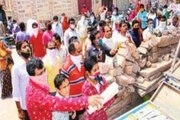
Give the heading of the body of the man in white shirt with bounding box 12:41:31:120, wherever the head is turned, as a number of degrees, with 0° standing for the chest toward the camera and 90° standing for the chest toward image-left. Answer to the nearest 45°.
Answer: approximately 315°

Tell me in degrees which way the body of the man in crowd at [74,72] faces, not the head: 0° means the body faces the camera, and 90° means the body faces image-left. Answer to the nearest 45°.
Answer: approximately 315°

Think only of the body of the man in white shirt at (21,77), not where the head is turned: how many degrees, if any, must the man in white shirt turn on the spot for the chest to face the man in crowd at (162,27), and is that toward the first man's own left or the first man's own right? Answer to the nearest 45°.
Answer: approximately 90° to the first man's own left

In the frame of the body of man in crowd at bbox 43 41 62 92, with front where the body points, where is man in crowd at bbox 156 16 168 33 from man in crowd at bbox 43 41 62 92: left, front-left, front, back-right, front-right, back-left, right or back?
back-left

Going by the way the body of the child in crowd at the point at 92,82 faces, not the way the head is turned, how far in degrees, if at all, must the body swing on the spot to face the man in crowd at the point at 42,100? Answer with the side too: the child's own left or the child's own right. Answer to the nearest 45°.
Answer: approximately 90° to the child's own right

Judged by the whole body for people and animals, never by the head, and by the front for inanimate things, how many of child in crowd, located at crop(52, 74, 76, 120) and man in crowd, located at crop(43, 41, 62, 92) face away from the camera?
0

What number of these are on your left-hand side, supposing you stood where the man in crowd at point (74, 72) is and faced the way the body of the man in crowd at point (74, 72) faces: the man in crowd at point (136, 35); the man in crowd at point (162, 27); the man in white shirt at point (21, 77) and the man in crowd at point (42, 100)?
2
